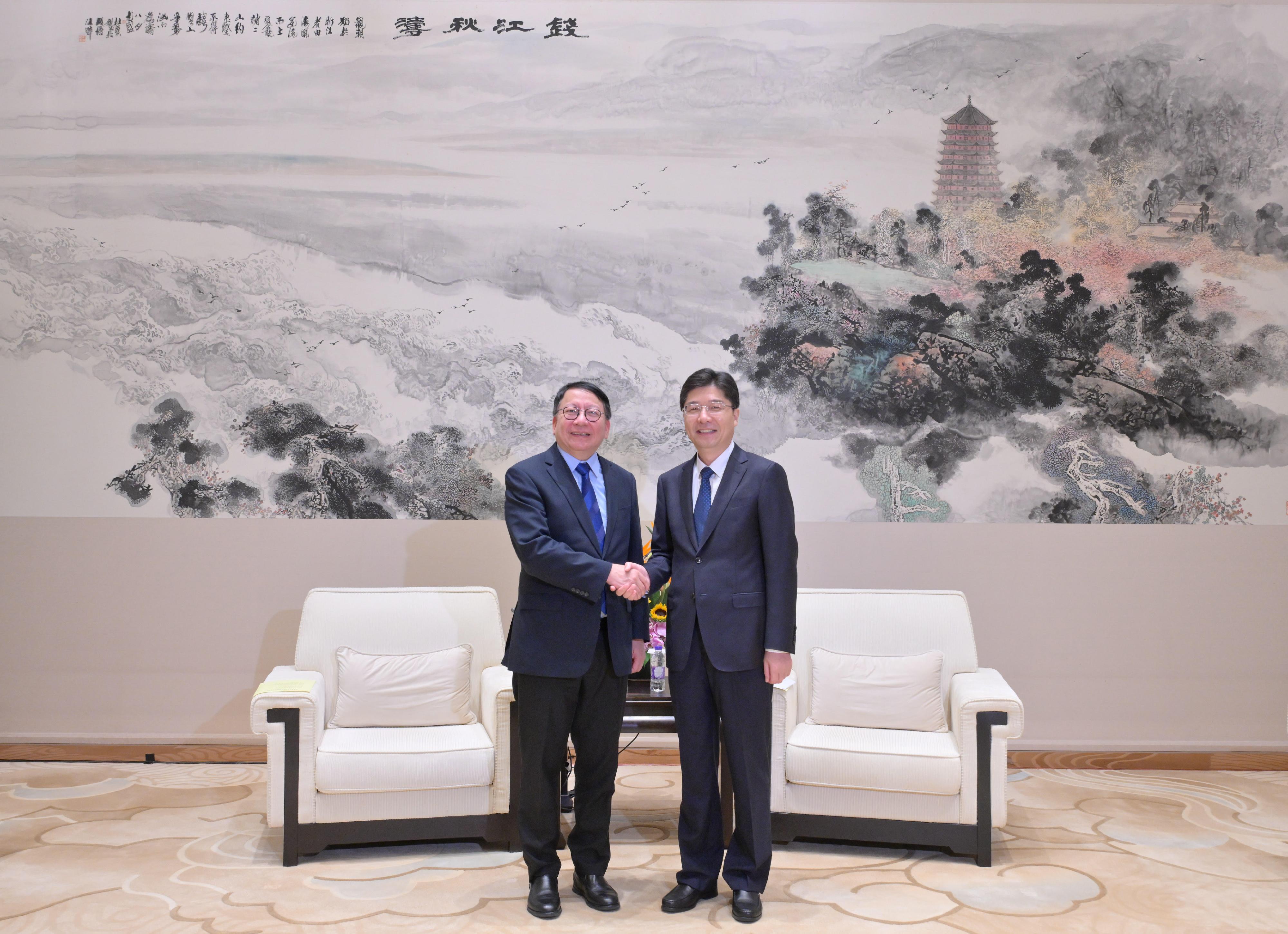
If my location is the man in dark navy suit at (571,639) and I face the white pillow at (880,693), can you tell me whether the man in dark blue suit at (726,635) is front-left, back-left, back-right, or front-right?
front-right

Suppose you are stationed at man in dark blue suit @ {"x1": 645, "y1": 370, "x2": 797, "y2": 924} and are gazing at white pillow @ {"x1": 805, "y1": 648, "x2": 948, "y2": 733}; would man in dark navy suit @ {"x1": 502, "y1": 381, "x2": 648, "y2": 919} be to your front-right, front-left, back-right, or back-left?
back-left

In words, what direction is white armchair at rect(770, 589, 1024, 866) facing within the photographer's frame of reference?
facing the viewer

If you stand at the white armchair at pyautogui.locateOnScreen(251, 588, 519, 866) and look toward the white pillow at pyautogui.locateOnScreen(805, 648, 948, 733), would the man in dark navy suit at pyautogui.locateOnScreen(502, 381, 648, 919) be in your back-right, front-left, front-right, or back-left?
front-right

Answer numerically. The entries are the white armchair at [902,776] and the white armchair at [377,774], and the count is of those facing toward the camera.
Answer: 2

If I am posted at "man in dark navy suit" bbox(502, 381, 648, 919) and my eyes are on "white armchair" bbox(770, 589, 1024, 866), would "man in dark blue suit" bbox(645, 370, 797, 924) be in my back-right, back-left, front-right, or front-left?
front-right

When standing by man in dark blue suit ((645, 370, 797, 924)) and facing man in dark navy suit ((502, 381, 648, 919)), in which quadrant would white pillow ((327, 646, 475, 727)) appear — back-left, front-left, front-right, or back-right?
front-right

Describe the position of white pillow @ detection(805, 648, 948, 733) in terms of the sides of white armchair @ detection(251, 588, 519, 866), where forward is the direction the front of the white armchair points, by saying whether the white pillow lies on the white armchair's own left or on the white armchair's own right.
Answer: on the white armchair's own left

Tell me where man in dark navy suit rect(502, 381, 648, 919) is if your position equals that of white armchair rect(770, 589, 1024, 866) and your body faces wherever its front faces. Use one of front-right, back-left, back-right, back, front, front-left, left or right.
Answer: front-right

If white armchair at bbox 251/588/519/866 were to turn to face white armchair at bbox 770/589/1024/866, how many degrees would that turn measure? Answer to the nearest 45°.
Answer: approximately 90° to its left

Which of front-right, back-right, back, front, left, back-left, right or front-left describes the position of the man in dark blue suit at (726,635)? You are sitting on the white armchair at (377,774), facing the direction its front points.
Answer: front-left
